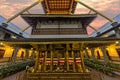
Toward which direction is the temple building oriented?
toward the camera
